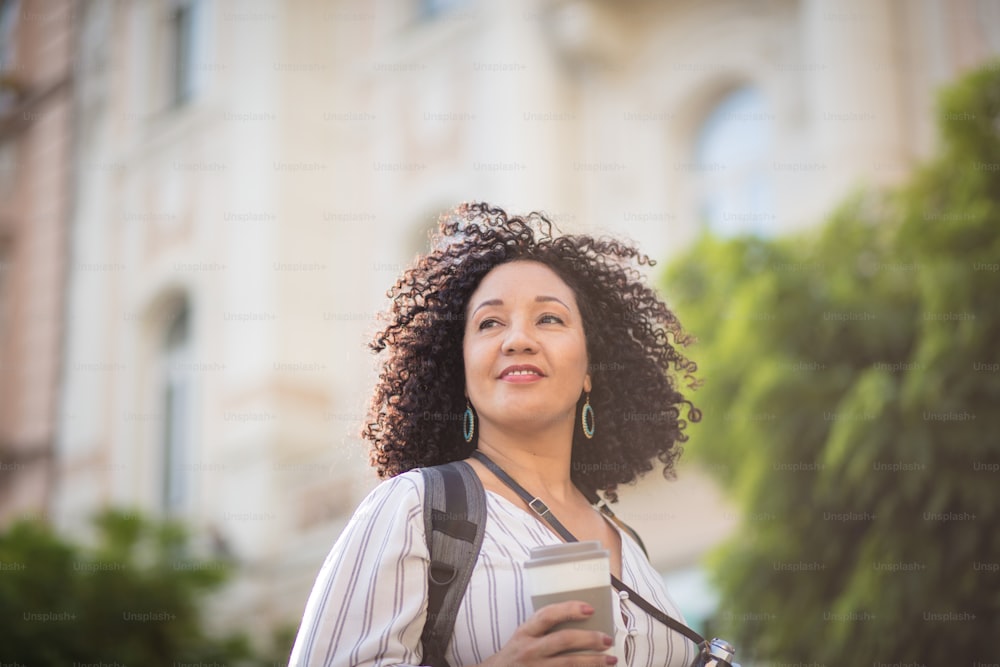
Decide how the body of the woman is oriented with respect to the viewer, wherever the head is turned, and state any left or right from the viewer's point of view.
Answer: facing the viewer and to the right of the viewer

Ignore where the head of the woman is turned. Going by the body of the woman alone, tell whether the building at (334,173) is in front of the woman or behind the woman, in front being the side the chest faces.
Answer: behind

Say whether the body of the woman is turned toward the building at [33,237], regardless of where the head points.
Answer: no
